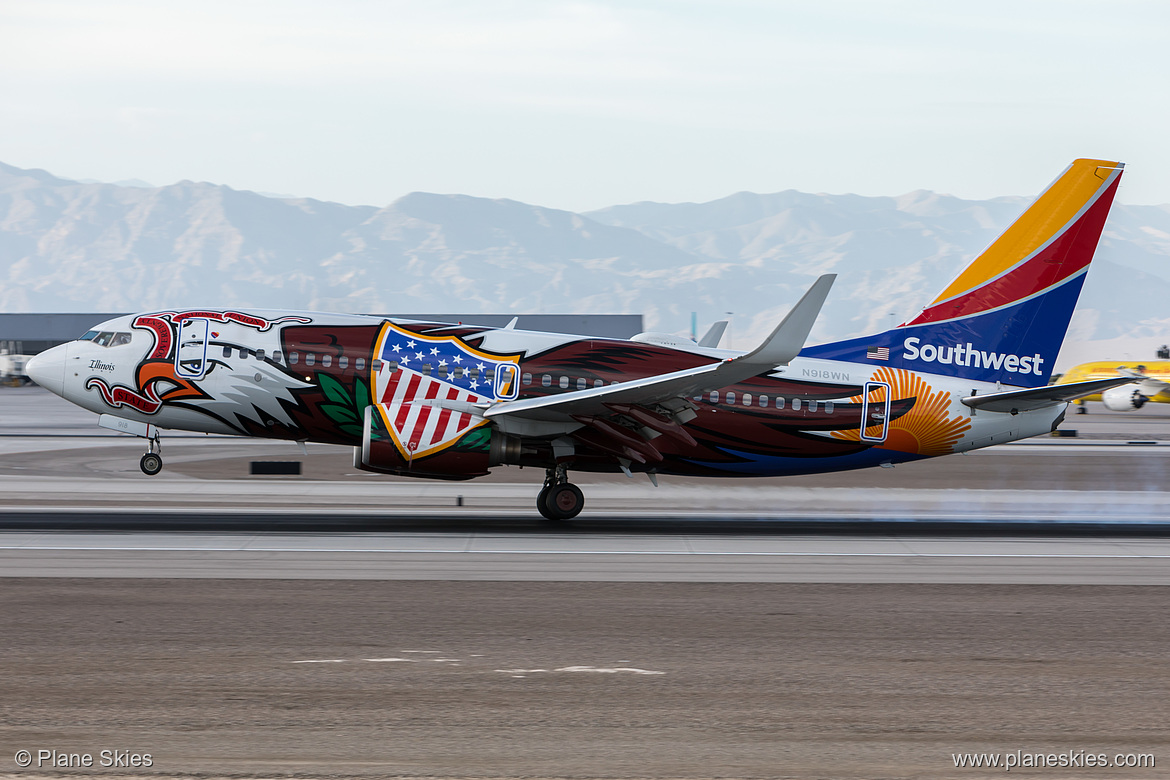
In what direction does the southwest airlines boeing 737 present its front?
to the viewer's left
